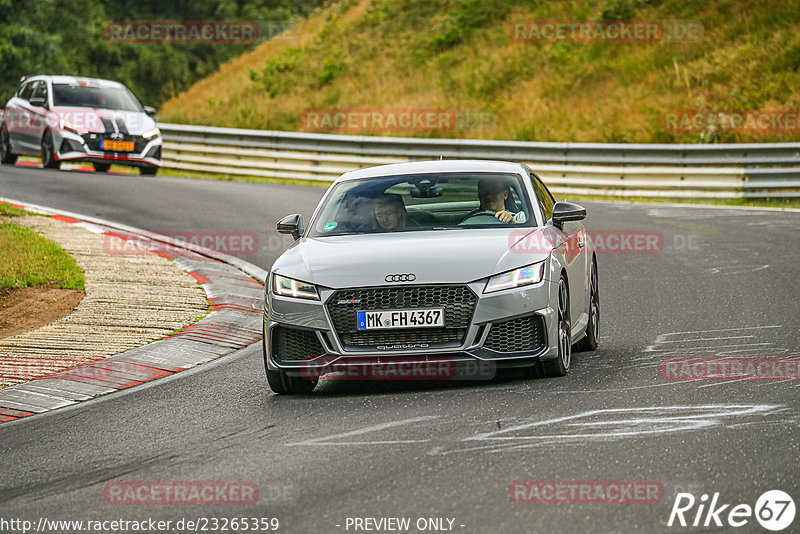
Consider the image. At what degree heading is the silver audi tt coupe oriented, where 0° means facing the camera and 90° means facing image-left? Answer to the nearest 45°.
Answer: approximately 0°

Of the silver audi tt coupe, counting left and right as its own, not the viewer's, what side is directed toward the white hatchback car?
back

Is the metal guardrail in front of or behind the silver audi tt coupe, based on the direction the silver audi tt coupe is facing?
behind
